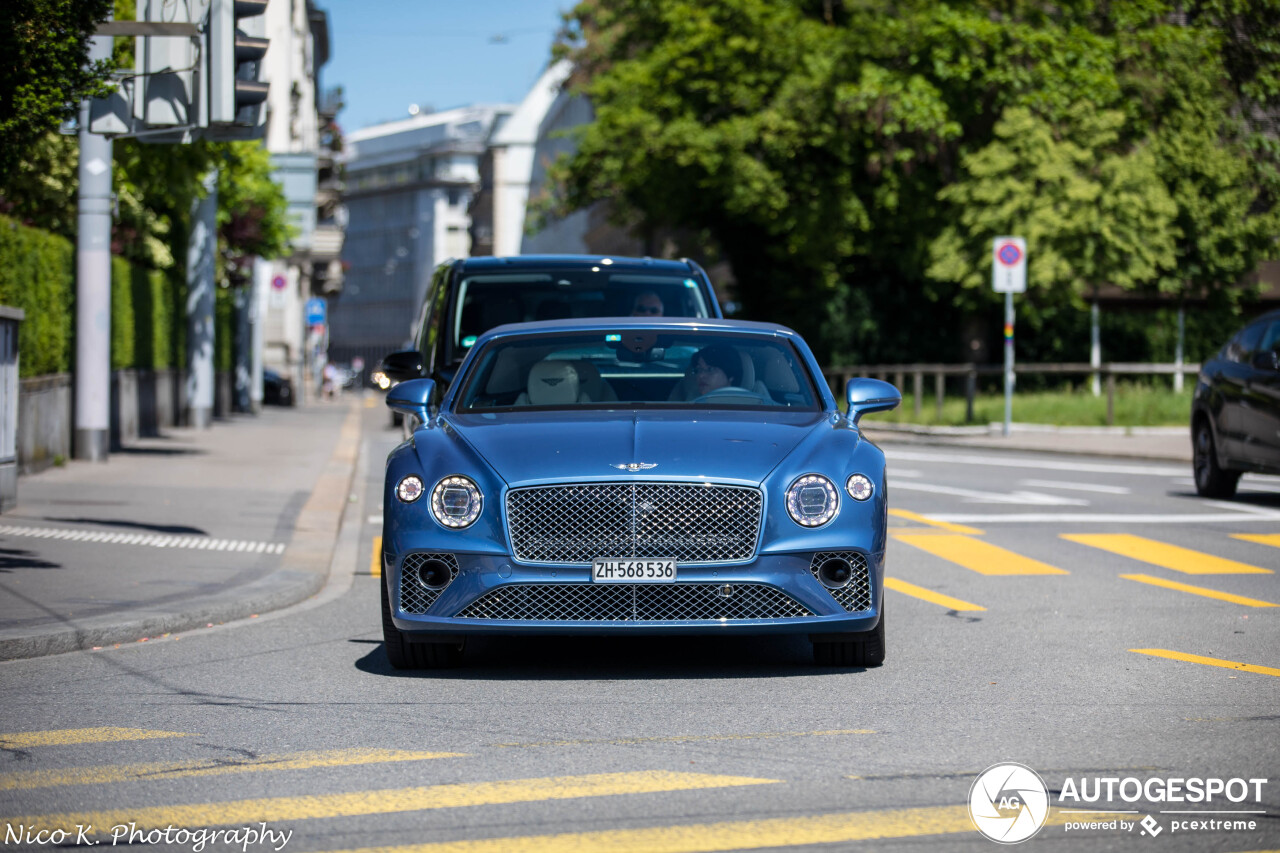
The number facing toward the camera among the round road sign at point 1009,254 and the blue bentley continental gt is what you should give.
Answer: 2

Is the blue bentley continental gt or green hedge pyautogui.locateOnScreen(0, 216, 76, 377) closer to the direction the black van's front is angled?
the blue bentley continental gt

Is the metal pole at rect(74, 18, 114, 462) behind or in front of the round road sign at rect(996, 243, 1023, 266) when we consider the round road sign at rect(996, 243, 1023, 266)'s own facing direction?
in front

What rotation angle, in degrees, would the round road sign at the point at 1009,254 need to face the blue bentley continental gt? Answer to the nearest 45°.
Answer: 0° — it already faces it

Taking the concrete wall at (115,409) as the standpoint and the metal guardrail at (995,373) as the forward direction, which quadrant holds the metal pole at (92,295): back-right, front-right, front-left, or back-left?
back-right

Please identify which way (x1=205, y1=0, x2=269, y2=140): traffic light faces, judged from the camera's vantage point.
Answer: facing to the right of the viewer

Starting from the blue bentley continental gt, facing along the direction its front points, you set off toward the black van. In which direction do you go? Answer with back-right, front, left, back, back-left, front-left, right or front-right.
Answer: back

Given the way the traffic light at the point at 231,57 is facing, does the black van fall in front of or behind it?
in front

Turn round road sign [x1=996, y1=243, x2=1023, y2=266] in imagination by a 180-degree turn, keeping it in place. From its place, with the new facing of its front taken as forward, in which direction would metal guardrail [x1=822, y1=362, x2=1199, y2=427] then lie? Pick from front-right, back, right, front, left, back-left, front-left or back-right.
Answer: front

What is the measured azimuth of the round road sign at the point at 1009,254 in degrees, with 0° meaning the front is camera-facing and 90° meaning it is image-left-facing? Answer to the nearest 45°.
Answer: approximately 0°

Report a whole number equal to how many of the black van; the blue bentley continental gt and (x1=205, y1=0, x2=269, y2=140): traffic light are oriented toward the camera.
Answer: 2

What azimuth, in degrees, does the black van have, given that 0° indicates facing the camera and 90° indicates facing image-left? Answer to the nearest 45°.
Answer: approximately 0°
